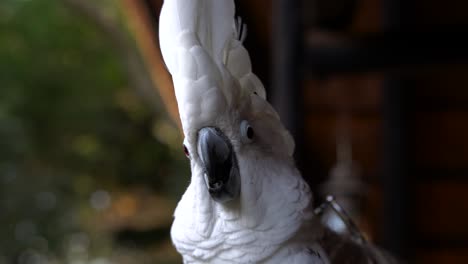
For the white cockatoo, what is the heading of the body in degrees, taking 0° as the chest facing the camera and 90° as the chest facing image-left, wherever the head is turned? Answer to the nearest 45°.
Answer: approximately 45°
